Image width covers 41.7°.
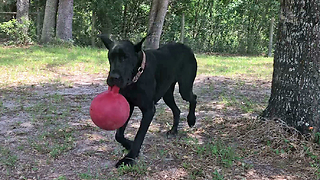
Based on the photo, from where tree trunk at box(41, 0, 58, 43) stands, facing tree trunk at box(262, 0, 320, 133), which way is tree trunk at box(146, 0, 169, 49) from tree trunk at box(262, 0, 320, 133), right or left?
left

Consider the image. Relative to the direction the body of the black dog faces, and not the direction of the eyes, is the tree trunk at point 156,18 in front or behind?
behind

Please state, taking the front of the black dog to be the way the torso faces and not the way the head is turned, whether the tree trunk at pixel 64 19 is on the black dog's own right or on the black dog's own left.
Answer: on the black dog's own right

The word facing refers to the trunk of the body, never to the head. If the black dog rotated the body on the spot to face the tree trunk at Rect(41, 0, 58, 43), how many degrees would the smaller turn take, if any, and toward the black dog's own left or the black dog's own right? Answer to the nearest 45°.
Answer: approximately 135° to the black dog's own right

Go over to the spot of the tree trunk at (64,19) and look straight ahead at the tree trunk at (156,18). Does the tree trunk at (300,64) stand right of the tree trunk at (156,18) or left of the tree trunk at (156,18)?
right

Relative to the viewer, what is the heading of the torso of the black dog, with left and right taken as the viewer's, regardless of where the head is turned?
facing the viewer and to the left of the viewer

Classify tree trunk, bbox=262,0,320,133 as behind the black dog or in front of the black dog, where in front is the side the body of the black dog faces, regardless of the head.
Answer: behind

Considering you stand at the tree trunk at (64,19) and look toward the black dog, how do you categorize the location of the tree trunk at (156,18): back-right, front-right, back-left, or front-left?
front-left

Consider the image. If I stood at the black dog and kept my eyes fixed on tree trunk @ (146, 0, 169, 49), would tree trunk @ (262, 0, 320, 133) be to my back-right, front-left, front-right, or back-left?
front-right

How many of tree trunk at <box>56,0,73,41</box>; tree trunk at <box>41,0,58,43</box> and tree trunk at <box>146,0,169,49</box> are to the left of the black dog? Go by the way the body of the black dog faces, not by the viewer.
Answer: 0
